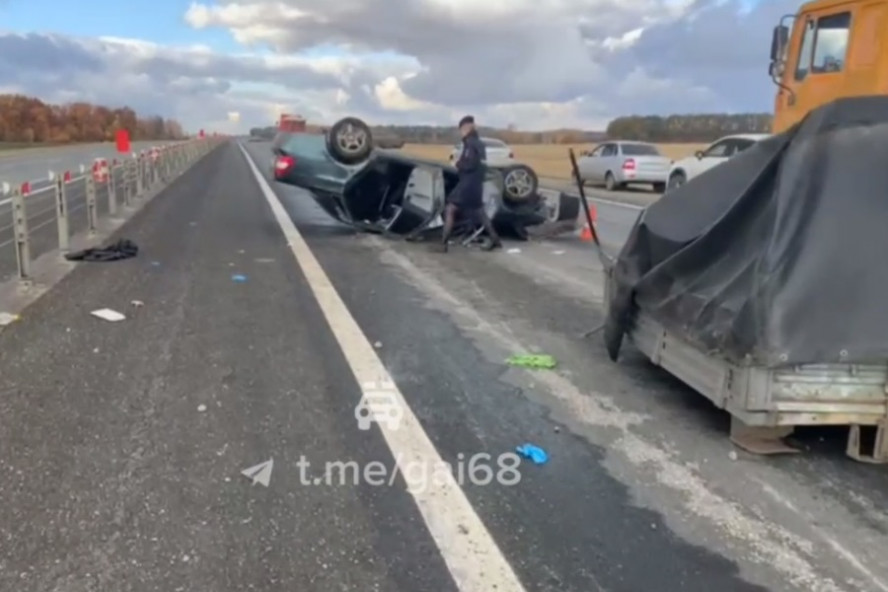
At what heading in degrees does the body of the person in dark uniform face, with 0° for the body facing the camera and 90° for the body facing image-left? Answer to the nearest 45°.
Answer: approximately 90°

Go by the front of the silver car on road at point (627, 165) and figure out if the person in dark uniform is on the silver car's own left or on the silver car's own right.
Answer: on the silver car's own left

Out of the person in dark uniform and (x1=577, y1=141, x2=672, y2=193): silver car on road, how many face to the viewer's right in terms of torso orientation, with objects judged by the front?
0

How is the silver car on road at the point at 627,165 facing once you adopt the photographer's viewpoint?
facing away from the viewer and to the left of the viewer

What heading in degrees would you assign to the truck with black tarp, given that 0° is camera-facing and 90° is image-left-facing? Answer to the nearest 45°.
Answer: approximately 135°

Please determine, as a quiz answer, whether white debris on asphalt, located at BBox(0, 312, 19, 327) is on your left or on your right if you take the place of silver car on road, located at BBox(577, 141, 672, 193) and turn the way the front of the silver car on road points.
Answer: on your left

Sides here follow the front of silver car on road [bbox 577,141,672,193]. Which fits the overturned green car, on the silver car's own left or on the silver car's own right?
on the silver car's own left

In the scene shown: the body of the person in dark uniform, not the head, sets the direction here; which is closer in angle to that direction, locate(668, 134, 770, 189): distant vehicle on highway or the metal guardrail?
the metal guardrail

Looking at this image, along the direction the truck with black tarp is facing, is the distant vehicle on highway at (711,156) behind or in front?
in front

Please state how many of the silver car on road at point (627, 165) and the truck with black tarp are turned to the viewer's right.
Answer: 0

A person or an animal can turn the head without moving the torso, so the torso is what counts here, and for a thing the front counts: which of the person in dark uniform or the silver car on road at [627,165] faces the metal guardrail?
the person in dark uniform
